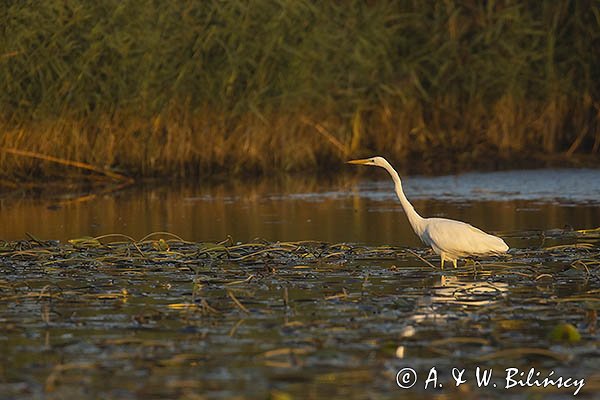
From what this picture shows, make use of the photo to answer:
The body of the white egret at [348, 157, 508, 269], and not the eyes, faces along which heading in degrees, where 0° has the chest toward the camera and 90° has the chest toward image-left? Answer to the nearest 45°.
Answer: approximately 90°

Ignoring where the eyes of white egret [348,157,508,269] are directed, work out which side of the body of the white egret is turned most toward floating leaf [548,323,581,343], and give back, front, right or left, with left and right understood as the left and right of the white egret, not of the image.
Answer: left
